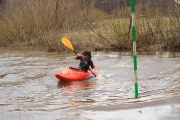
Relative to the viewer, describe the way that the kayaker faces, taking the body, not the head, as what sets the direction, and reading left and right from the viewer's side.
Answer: facing the viewer and to the left of the viewer
